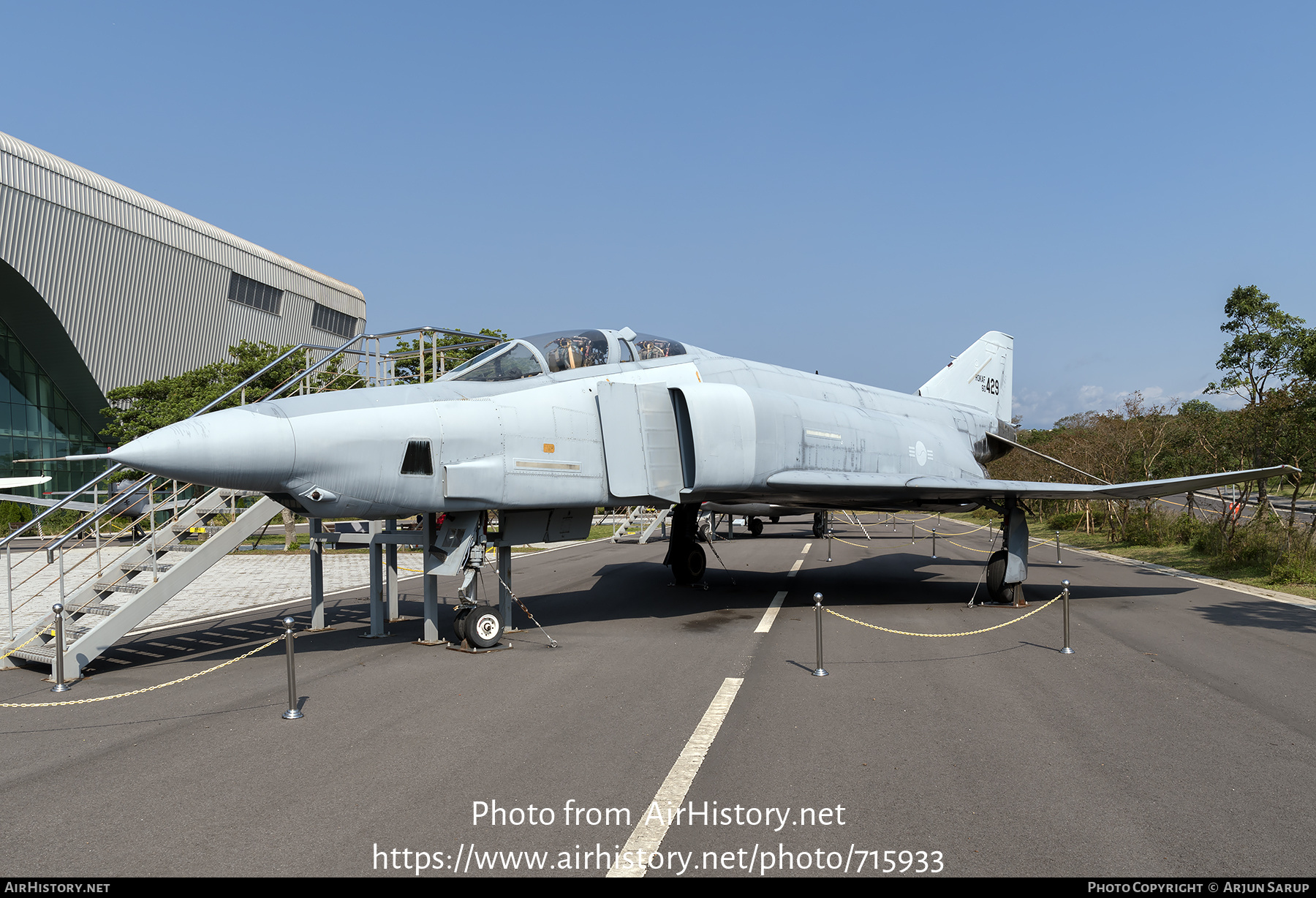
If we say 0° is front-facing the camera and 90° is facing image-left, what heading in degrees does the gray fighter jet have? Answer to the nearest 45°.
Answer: approximately 45°

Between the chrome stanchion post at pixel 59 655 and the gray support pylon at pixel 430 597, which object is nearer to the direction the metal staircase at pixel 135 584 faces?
the chrome stanchion post

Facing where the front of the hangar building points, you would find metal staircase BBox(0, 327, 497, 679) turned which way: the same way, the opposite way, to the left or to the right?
to the right

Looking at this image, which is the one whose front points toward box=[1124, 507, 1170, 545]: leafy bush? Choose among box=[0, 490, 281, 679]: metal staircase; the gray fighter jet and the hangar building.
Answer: the hangar building

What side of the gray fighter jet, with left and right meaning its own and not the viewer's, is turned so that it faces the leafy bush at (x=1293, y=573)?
back
